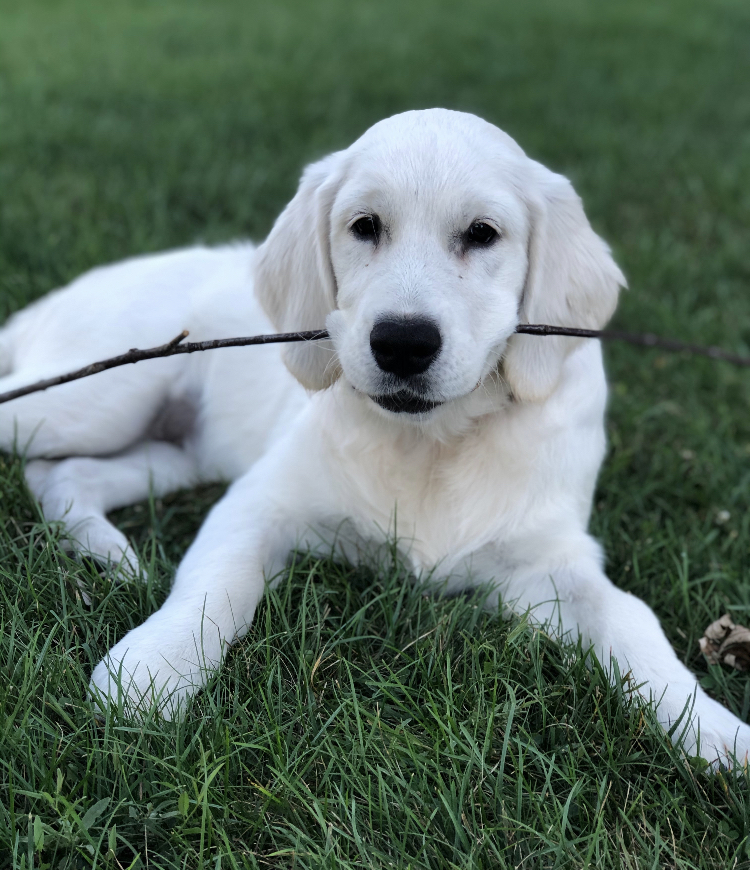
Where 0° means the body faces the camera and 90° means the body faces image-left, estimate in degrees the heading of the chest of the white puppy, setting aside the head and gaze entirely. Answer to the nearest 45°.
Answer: approximately 315°

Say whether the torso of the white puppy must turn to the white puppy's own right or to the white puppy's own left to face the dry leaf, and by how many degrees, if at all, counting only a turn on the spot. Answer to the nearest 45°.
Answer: approximately 45° to the white puppy's own left
